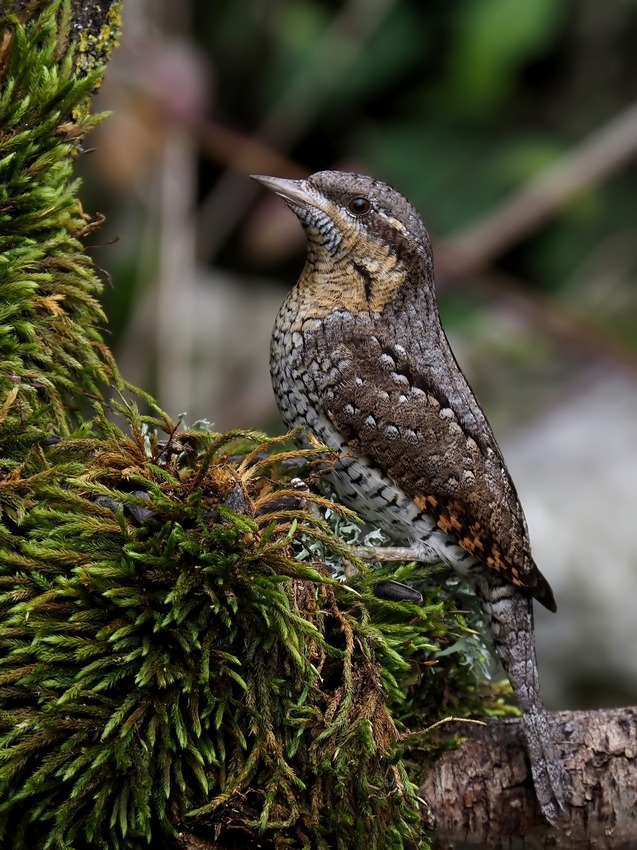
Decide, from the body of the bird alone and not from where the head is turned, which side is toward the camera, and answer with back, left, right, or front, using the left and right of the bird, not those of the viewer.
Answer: left

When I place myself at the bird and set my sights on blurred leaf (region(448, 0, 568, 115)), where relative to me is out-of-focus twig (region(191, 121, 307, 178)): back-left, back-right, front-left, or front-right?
front-left

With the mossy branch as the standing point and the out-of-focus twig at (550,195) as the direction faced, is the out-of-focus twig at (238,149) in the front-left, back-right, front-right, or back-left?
front-left

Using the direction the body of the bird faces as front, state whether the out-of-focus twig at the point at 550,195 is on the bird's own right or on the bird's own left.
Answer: on the bird's own right

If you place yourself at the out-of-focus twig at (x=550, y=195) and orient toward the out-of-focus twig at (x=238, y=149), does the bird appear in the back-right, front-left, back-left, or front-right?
front-left

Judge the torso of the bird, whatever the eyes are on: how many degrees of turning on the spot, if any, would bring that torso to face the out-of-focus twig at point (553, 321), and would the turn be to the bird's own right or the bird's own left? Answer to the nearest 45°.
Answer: approximately 90° to the bird's own right
